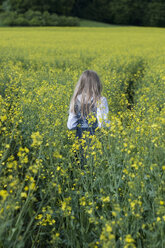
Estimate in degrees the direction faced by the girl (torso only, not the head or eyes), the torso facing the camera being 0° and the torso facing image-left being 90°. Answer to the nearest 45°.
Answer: approximately 180°

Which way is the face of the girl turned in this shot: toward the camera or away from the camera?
away from the camera
